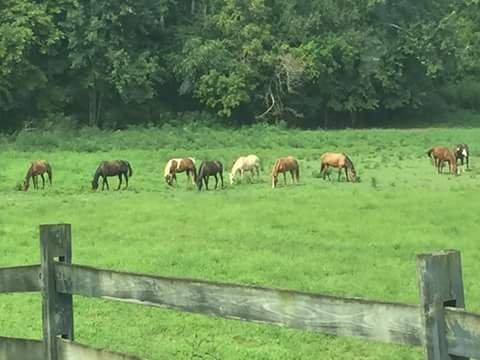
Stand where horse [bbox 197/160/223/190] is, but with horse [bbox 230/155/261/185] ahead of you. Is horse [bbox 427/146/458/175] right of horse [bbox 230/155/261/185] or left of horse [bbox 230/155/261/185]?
right

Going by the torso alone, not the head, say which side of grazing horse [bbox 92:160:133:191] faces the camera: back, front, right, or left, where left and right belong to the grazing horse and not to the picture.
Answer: left

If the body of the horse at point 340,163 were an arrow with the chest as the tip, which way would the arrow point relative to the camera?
to the viewer's right

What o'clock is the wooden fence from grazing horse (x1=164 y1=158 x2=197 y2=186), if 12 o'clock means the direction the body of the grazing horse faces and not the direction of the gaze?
The wooden fence is roughly at 9 o'clock from the grazing horse.

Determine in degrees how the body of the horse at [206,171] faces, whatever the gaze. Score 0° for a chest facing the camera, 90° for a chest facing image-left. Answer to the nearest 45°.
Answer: approximately 45°

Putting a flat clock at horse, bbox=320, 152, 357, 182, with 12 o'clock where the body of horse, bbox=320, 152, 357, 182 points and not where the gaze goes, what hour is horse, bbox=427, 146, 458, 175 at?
horse, bbox=427, 146, 458, 175 is roughly at 11 o'clock from horse, bbox=320, 152, 357, 182.

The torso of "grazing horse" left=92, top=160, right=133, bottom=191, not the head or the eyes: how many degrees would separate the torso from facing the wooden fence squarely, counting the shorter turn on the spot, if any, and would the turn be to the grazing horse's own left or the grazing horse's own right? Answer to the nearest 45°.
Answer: approximately 90° to the grazing horse's own left

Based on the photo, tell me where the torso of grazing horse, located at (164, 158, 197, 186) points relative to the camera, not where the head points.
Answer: to the viewer's left

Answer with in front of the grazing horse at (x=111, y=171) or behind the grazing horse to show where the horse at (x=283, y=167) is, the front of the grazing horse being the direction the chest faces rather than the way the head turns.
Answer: behind

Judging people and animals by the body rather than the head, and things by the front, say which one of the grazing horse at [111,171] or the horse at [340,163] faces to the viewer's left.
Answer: the grazing horse
